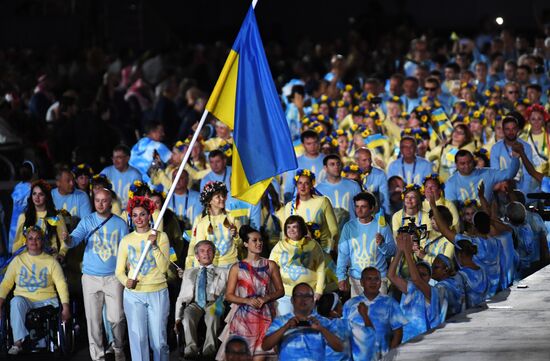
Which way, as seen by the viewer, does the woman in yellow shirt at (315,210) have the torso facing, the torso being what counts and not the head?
toward the camera

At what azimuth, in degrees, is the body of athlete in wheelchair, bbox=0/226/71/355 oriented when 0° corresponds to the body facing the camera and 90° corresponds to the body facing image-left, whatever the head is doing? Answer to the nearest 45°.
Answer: approximately 0°

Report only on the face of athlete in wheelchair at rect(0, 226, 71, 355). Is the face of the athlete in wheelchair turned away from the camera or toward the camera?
toward the camera

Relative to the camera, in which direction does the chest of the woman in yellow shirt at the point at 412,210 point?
toward the camera

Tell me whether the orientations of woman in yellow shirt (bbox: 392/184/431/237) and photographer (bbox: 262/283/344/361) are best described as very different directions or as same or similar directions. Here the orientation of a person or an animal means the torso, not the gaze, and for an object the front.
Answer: same or similar directions

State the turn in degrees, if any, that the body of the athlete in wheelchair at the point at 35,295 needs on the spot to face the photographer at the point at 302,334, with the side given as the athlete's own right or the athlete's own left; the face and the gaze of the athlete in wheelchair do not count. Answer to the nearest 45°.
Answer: approximately 45° to the athlete's own left

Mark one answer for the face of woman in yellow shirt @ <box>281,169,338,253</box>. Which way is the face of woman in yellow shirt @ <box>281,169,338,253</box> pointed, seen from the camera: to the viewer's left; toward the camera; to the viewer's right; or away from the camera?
toward the camera

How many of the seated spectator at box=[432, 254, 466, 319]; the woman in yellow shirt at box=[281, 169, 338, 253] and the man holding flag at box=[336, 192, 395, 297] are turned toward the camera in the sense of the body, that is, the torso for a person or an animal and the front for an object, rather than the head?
2

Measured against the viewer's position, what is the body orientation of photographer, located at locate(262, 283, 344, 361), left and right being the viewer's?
facing the viewer

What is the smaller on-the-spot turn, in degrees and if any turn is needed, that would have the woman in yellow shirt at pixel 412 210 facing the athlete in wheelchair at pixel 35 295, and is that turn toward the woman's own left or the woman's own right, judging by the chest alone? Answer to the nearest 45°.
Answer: approximately 90° to the woman's own right

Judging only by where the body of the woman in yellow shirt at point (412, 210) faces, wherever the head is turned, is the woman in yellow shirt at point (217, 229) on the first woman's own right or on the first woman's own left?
on the first woman's own right
